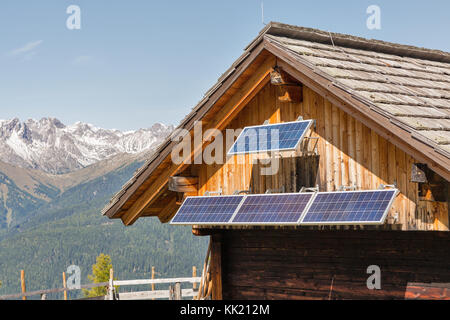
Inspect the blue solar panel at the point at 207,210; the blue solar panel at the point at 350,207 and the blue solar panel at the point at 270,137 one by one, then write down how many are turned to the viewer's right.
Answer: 0

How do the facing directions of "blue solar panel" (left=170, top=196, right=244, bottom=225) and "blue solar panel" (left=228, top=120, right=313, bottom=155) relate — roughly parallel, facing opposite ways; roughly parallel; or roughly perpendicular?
roughly parallel

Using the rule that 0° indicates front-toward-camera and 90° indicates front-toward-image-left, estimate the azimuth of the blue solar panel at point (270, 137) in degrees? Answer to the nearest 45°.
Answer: approximately 45°

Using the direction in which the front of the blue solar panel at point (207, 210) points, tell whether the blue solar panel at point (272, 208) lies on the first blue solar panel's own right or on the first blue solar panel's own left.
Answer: on the first blue solar panel's own left

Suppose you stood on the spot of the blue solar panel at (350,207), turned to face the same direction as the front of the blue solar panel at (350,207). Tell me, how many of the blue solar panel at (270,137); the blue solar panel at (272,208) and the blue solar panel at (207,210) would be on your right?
3

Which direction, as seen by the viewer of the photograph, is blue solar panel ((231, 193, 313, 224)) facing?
facing the viewer and to the left of the viewer

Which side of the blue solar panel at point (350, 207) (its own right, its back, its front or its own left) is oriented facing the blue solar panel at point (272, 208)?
right

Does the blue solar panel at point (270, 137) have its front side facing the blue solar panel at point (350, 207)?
no

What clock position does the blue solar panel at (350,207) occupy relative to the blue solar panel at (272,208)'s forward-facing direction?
the blue solar panel at (350,207) is roughly at 9 o'clock from the blue solar panel at (272,208).

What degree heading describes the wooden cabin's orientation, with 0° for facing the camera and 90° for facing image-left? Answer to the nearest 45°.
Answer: approximately 45°

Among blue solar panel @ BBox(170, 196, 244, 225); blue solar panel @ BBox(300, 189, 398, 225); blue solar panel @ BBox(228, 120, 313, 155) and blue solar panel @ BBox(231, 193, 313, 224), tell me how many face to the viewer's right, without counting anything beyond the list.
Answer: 0

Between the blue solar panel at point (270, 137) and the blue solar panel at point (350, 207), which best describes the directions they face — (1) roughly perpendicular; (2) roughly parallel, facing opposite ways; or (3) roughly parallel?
roughly parallel

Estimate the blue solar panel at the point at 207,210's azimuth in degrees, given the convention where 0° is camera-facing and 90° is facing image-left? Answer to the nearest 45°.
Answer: approximately 45°

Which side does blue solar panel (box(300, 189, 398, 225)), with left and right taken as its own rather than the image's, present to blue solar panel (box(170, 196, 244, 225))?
right

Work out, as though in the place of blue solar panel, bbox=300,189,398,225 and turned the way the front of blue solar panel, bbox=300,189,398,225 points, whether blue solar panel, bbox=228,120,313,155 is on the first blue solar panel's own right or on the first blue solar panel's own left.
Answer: on the first blue solar panel's own right

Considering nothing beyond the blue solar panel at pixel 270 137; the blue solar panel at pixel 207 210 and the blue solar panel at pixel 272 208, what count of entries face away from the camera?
0
